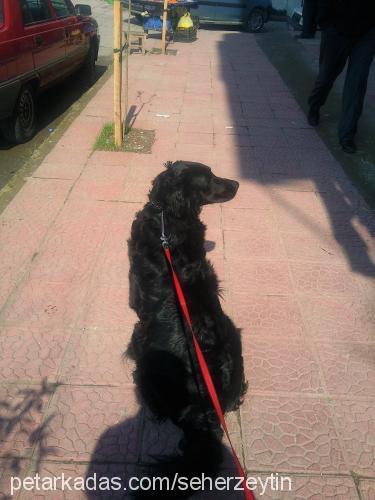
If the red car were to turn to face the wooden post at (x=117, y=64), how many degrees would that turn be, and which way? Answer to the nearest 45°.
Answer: approximately 90° to its right

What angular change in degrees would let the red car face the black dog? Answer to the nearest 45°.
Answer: approximately 135° to its right

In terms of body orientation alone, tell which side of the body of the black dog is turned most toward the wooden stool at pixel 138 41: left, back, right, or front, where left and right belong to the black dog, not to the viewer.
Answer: front

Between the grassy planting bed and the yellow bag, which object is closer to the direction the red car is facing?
the yellow bag

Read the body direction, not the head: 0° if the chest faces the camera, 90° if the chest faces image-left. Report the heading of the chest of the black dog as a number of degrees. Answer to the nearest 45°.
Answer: approximately 180°

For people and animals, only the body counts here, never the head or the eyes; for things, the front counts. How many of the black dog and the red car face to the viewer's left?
0

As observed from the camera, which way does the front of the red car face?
facing away from the viewer and to the right of the viewer

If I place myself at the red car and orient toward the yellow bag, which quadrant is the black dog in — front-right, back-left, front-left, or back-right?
back-right

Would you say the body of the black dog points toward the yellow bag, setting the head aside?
yes
